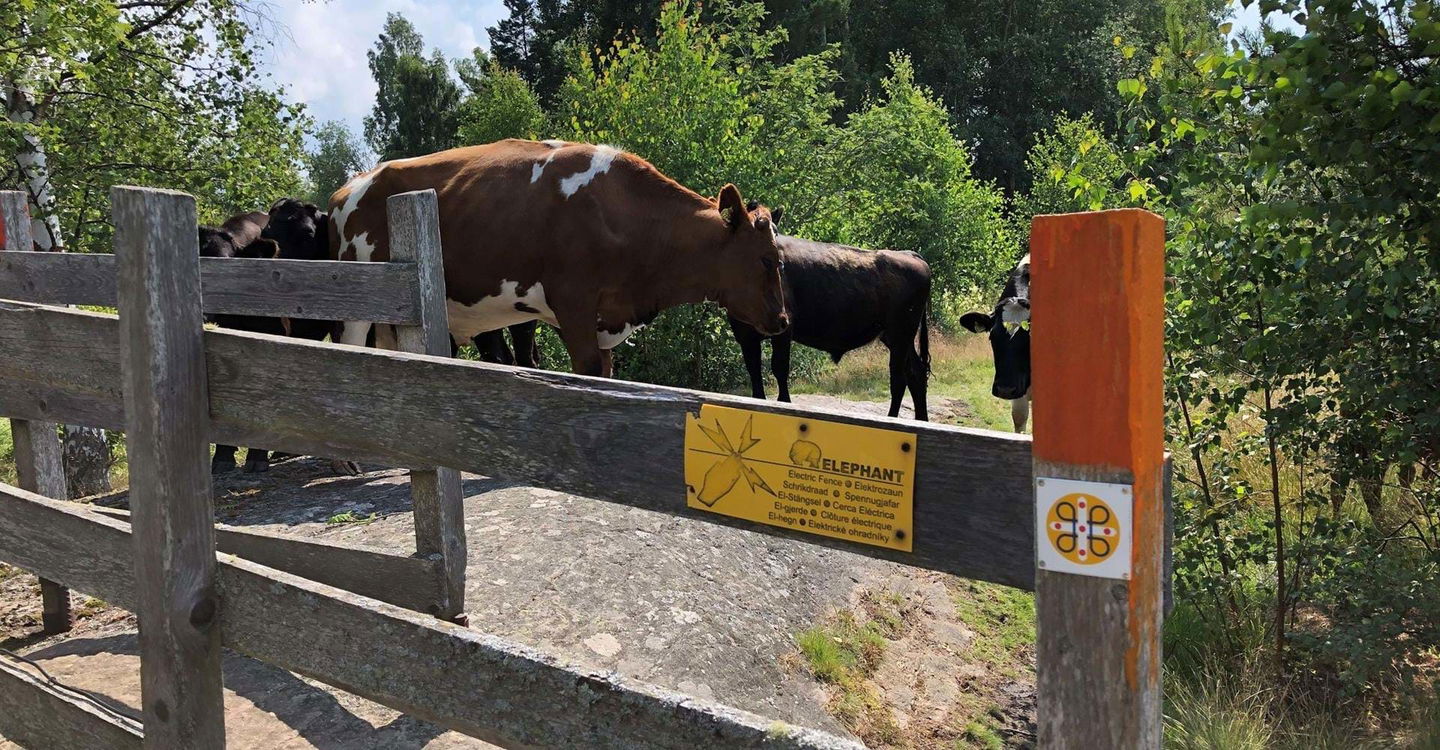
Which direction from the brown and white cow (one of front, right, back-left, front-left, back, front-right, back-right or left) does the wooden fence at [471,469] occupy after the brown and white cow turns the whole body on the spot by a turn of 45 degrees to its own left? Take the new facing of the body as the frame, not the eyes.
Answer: back-right

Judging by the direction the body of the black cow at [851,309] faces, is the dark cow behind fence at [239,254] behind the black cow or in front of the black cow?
in front

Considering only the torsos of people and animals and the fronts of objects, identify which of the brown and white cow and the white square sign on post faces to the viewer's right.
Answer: the brown and white cow

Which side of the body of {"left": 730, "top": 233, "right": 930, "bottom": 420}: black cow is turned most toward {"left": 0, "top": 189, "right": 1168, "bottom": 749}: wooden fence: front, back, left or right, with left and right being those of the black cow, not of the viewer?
left

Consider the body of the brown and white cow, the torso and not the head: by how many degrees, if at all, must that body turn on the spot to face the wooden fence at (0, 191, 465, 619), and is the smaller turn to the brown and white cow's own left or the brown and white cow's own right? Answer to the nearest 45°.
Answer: approximately 90° to the brown and white cow's own right

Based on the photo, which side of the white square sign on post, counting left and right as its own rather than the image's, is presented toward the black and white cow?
back

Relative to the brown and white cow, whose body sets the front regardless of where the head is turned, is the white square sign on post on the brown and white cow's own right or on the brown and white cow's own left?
on the brown and white cow's own right

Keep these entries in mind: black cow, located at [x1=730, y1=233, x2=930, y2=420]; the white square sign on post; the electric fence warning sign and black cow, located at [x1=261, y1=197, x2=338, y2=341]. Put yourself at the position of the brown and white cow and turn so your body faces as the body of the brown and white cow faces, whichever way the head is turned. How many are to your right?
2

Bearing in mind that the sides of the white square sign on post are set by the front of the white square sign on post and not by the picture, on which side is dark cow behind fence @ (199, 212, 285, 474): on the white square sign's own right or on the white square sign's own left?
on the white square sign's own right

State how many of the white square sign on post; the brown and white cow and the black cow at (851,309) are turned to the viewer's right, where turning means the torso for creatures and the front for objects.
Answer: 1

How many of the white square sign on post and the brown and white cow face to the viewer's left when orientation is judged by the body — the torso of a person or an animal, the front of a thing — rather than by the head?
0

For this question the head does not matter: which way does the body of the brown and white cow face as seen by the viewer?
to the viewer's right

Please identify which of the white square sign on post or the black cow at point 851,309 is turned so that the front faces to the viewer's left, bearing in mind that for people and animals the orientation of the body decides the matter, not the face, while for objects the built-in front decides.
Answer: the black cow

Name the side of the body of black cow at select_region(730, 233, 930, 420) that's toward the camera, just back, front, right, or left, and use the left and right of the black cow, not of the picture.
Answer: left

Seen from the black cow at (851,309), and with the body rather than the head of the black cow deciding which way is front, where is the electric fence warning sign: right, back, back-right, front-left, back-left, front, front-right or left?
left

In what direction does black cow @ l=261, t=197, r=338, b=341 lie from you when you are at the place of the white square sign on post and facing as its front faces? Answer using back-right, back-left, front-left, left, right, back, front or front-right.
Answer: back-right
